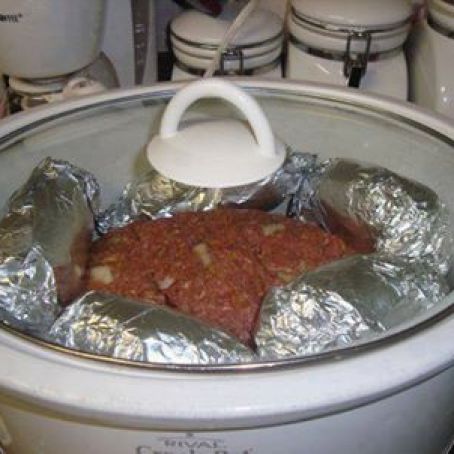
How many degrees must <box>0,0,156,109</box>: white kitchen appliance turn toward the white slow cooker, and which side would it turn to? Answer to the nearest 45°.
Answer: approximately 45° to its left

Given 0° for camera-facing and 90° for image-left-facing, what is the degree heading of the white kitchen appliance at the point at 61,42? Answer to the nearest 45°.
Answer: approximately 45°

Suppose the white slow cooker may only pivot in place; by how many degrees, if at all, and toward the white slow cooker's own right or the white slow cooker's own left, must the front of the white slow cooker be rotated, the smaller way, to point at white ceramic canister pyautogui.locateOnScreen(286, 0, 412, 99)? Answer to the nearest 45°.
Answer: approximately 180°

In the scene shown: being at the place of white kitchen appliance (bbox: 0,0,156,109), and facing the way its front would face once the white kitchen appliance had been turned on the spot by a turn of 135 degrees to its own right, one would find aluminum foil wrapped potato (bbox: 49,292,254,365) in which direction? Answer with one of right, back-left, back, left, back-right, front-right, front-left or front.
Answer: back

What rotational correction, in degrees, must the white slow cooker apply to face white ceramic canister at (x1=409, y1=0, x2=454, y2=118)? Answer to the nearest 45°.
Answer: approximately 180°

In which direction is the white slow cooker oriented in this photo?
toward the camera

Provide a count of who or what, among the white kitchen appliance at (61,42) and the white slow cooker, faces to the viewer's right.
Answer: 0
